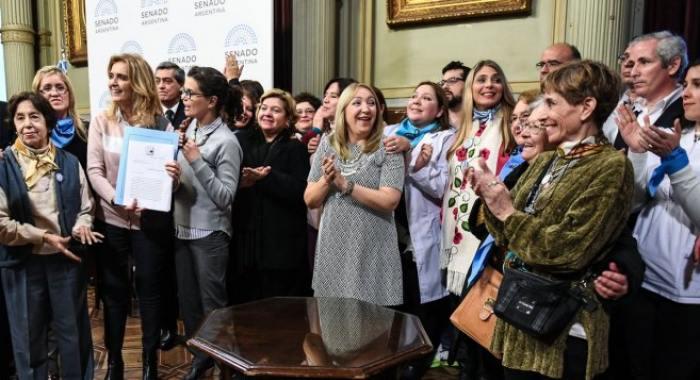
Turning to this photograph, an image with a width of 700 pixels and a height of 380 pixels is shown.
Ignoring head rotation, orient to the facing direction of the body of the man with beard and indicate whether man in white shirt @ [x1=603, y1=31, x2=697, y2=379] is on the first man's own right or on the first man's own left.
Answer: on the first man's own left

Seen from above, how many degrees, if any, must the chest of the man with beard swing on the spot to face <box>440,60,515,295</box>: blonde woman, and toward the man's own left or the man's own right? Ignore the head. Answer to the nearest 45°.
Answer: approximately 45° to the man's own left

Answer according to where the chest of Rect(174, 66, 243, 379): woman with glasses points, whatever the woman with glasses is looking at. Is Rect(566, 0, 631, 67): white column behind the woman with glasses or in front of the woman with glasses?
behind

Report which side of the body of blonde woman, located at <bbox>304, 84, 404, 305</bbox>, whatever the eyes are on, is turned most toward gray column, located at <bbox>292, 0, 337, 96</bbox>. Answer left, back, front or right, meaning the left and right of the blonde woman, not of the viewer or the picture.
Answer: back

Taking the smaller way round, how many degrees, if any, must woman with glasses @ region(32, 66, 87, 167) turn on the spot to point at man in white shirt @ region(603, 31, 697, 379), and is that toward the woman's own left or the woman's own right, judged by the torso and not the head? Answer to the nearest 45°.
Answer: approximately 45° to the woman's own left

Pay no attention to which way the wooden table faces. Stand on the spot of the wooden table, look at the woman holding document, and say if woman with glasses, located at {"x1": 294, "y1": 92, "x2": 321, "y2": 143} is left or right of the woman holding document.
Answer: right

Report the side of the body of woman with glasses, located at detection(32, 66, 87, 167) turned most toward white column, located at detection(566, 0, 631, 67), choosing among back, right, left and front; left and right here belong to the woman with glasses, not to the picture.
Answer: left
